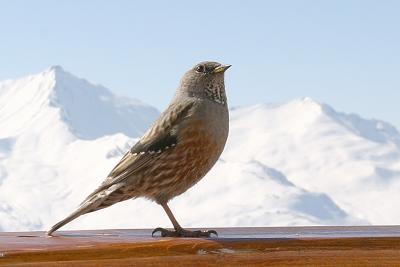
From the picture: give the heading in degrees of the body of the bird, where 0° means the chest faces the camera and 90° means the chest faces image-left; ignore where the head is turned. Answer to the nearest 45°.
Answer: approximately 270°
